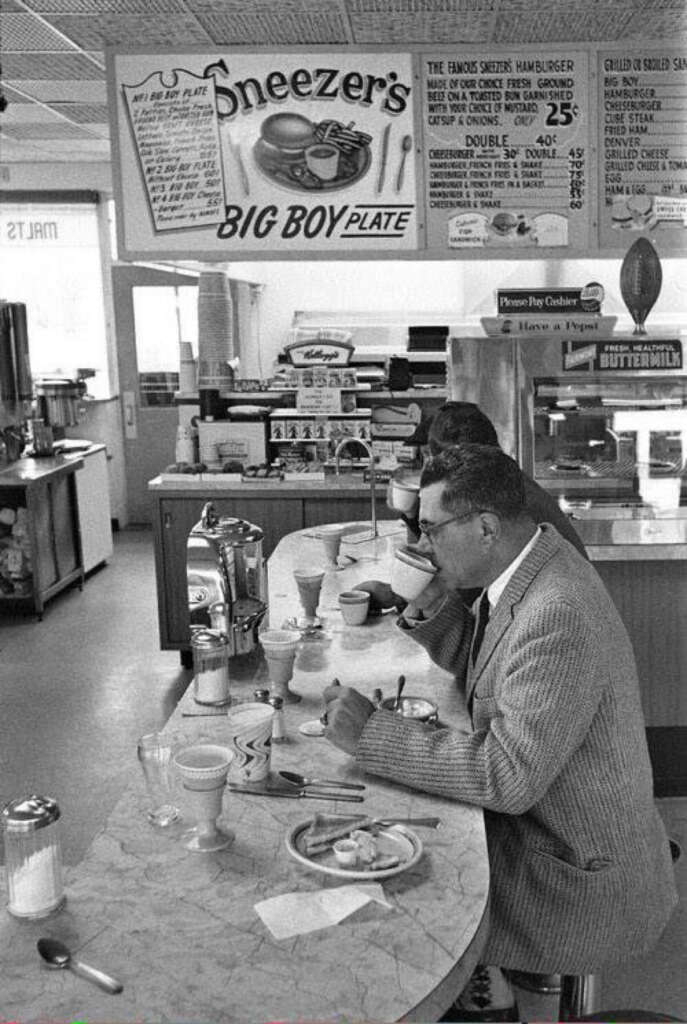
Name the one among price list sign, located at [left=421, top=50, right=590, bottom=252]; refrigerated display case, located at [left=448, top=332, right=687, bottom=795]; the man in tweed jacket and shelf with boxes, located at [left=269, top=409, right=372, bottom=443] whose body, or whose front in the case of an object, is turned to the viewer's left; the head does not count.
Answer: the man in tweed jacket

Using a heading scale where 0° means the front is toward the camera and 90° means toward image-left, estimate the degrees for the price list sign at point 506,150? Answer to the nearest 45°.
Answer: approximately 0°

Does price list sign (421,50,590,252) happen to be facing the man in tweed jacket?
yes

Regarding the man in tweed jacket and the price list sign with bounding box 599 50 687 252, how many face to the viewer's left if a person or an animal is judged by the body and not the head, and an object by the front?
1

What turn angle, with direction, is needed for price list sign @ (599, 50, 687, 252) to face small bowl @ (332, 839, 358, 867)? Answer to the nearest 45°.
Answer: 0° — it already faces it

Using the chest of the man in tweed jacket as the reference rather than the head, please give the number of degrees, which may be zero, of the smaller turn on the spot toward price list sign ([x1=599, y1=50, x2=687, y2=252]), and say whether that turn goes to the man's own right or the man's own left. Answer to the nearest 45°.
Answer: approximately 90° to the man's own right

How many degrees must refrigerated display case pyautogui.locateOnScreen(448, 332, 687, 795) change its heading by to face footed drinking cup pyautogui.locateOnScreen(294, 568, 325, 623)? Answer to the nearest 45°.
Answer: approximately 45° to its right

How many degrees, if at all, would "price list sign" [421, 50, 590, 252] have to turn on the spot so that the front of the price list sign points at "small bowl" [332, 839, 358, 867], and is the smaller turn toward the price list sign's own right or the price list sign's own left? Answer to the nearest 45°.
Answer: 0° — it already faces it
